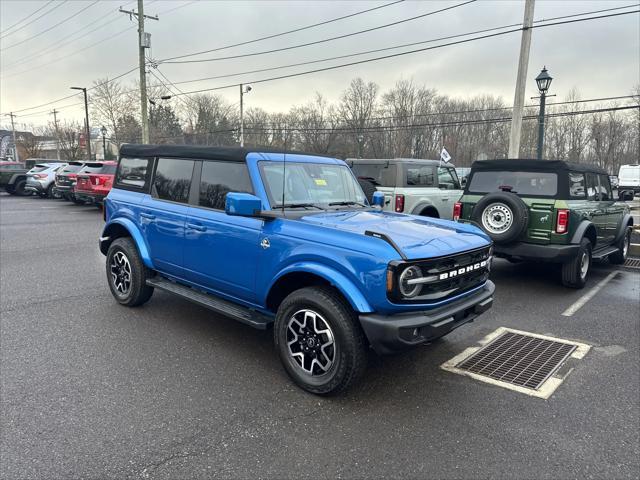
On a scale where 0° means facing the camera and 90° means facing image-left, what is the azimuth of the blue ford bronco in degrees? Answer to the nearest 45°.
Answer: approximately 315°

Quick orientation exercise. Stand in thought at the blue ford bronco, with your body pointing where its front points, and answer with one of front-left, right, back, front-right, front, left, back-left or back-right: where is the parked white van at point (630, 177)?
left

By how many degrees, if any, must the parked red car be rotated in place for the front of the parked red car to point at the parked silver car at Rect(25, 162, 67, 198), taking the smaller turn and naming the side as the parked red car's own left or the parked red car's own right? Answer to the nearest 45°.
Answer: approximately 45° to the parked red car's own left

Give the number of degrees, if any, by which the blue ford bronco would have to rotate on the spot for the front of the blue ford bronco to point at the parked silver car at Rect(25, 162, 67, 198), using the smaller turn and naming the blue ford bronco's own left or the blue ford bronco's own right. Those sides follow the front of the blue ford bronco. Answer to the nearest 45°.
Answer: approximately 180°

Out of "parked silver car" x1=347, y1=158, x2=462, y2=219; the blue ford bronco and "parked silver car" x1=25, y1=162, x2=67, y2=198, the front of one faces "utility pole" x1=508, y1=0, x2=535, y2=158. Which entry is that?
"parked silver car" x1=347, y1=158, x2=462, y2=219

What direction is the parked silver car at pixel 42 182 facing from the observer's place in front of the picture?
facing away from the viewer and to the right of the viewer

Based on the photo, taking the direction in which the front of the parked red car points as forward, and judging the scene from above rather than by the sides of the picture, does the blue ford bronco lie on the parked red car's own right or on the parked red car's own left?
on the parked red car's own right

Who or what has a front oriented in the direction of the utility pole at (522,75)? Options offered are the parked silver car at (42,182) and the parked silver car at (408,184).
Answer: the parked silver car at (408,184)

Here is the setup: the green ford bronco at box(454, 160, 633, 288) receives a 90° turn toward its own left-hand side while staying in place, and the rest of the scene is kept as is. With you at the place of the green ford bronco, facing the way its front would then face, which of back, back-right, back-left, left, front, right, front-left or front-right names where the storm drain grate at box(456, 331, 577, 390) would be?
back-left

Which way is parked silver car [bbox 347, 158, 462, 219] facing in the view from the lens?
facing away from the viewer and to the right of the viewer

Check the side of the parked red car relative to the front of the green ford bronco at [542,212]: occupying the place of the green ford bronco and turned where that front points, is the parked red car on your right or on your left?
on your left

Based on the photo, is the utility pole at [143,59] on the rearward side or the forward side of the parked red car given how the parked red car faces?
on the forward side

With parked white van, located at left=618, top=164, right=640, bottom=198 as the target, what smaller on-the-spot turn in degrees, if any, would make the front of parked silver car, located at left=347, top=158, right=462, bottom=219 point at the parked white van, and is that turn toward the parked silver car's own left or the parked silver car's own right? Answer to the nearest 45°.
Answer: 0° — it already faces it

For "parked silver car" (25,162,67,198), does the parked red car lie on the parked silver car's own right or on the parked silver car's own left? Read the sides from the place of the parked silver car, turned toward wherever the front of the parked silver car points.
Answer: on the parked silver car's own right
